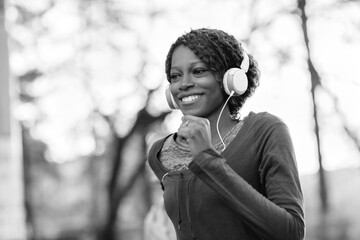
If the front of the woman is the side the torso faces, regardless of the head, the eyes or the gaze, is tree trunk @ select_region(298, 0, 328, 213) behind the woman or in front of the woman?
behind

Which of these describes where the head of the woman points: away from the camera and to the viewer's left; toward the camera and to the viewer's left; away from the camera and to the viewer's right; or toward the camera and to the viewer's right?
toward the camera and to the viewer's left
